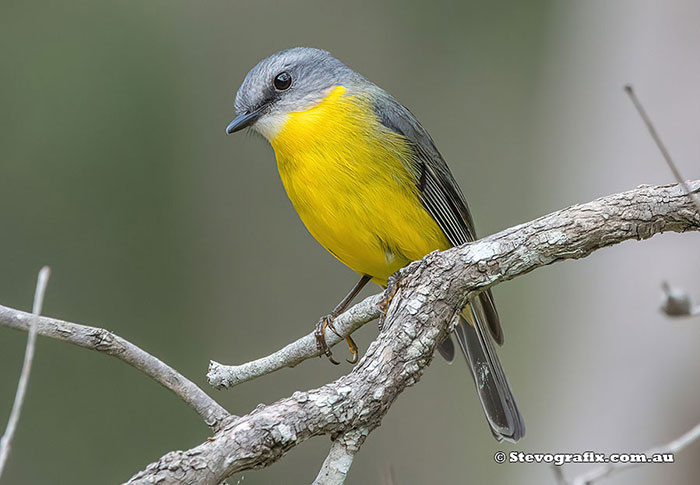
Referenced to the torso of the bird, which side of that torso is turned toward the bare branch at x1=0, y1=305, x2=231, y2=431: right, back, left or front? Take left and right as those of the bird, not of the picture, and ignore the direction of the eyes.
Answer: front

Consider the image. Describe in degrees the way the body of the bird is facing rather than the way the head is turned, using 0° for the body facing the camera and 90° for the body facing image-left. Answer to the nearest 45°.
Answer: approximately 45°
